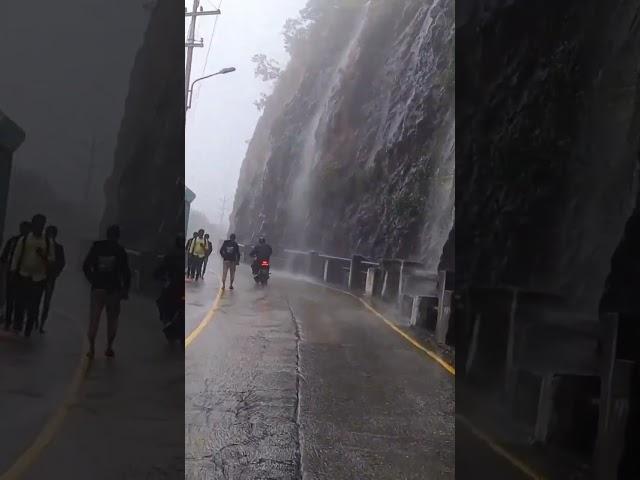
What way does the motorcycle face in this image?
away from the camera
